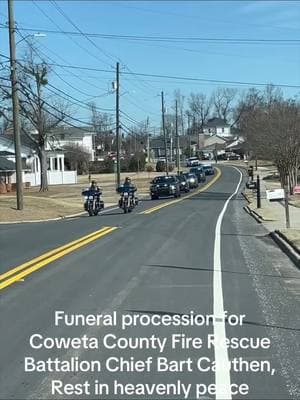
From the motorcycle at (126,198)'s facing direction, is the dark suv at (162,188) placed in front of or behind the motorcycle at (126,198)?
behind

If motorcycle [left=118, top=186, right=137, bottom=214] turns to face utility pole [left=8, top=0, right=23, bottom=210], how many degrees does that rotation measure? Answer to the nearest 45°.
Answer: approximately 90° to its right

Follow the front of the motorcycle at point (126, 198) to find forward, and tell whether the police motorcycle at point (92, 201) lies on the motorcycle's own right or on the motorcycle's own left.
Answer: on the motorcycle's own right

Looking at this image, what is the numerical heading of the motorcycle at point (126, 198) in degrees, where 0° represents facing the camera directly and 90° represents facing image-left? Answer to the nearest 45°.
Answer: approximately 0°

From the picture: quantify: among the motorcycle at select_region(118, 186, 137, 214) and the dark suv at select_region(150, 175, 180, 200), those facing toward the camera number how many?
2
